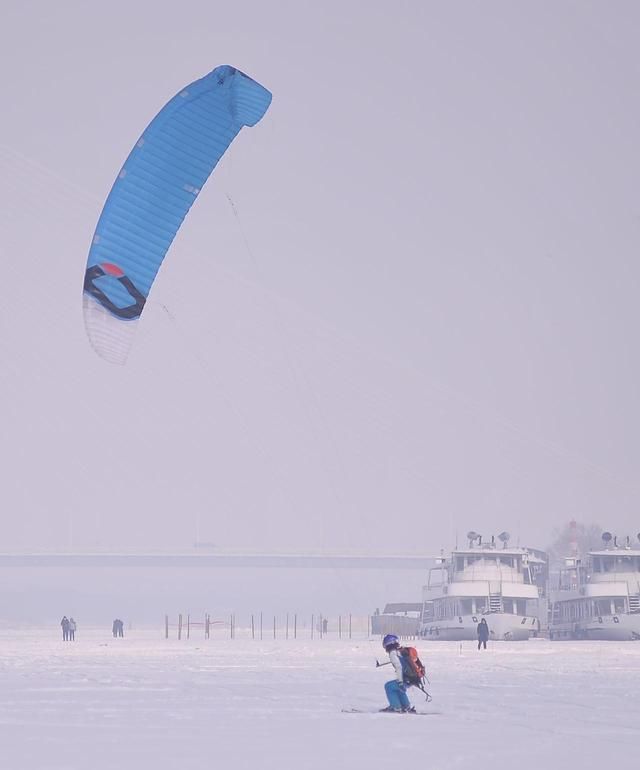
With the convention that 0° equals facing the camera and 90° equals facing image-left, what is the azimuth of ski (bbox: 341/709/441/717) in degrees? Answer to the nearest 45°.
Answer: approximately 90°
